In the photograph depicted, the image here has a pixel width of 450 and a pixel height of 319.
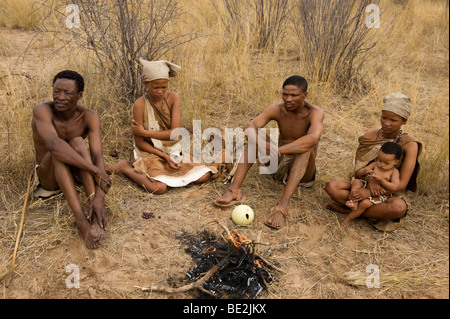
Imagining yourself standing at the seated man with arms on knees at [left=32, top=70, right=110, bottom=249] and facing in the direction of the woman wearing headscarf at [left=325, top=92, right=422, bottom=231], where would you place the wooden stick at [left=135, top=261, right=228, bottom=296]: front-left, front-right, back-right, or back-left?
front-right

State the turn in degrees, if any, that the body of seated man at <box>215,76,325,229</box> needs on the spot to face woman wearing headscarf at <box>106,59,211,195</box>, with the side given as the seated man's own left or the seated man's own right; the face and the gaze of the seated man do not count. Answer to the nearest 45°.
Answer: approximately 45° to the seated man's own right

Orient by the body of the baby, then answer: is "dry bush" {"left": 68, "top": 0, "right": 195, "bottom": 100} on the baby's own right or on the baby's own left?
on the baby's own right

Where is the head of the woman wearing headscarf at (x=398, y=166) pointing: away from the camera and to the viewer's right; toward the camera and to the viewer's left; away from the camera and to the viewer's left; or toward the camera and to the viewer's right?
toward the camera and to the viewer's left

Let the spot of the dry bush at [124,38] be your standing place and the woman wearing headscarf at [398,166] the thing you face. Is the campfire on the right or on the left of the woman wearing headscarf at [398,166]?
right

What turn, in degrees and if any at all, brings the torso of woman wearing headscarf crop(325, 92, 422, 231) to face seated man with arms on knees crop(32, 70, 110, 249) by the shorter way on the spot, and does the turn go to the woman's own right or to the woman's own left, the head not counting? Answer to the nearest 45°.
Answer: approximately 45° to the woman's own right

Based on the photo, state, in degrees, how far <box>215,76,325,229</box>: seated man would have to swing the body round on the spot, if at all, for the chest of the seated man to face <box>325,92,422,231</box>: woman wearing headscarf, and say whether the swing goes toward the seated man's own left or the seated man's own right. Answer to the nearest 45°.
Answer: approximately 135° to the seated man's own left

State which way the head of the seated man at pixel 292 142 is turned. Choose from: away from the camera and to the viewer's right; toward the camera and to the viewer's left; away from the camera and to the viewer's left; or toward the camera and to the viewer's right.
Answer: toward the camera and to the viewer's left

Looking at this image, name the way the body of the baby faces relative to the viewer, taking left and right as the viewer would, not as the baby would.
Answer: facing the viewer and to the left of the viewer

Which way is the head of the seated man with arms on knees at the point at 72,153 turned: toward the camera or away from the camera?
toward the camera

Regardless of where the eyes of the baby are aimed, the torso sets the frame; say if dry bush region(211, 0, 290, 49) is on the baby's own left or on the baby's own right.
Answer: on the baby's own right

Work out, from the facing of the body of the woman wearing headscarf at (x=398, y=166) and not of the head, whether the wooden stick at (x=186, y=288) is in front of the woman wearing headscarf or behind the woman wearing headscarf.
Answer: in front

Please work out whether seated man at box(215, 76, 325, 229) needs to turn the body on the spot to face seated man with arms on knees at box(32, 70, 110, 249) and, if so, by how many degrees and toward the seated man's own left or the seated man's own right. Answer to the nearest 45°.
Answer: approximately 45° to the seated man's own right

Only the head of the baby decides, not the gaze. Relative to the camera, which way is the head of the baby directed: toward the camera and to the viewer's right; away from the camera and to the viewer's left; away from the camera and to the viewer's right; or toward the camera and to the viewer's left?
toward the camera and to the viewer's left

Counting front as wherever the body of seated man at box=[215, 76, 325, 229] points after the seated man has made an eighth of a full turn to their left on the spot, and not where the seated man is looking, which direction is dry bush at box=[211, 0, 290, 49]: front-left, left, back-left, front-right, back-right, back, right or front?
back

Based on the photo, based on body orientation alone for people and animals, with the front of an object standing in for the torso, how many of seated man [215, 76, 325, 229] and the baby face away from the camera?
0
